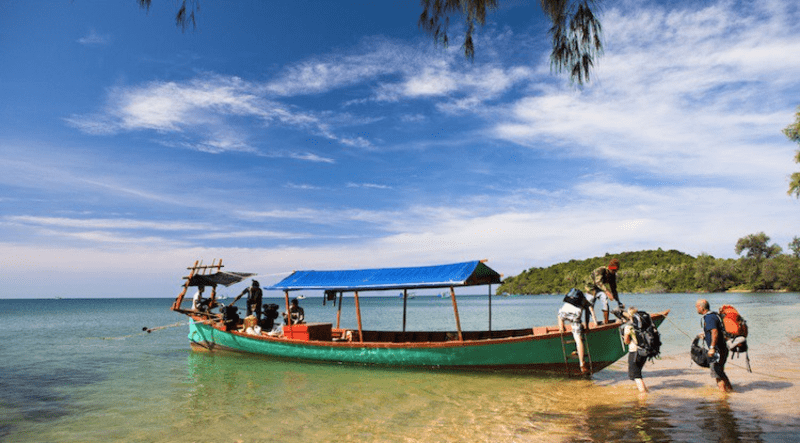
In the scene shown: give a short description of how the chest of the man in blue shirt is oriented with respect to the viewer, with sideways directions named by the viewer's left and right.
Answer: facing to the left of the viewer

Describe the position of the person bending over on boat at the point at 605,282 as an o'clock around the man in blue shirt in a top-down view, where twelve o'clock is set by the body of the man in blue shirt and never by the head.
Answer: The person bending over on boat is roughly at 1 o'clock from the man in blue shirt.

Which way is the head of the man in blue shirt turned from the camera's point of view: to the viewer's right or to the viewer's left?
to the viewer's left

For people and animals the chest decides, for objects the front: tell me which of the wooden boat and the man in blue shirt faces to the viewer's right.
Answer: the wooden boat

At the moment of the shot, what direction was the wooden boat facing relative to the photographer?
facing to the right of the viewer

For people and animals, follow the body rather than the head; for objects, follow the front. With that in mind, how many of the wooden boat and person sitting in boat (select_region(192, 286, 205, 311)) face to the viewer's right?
2

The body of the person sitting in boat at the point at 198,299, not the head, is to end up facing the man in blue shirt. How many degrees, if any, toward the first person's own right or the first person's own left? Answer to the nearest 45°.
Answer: approximately 45° to the first person's own right

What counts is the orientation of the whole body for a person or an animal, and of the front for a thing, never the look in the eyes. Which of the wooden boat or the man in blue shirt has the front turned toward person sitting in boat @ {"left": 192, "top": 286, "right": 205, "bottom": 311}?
the man in blue shirt

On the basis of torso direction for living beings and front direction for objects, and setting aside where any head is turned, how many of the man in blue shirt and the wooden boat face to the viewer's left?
1

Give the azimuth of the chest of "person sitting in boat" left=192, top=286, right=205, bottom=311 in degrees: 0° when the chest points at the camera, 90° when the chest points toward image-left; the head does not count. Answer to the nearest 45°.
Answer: approximately 270°
